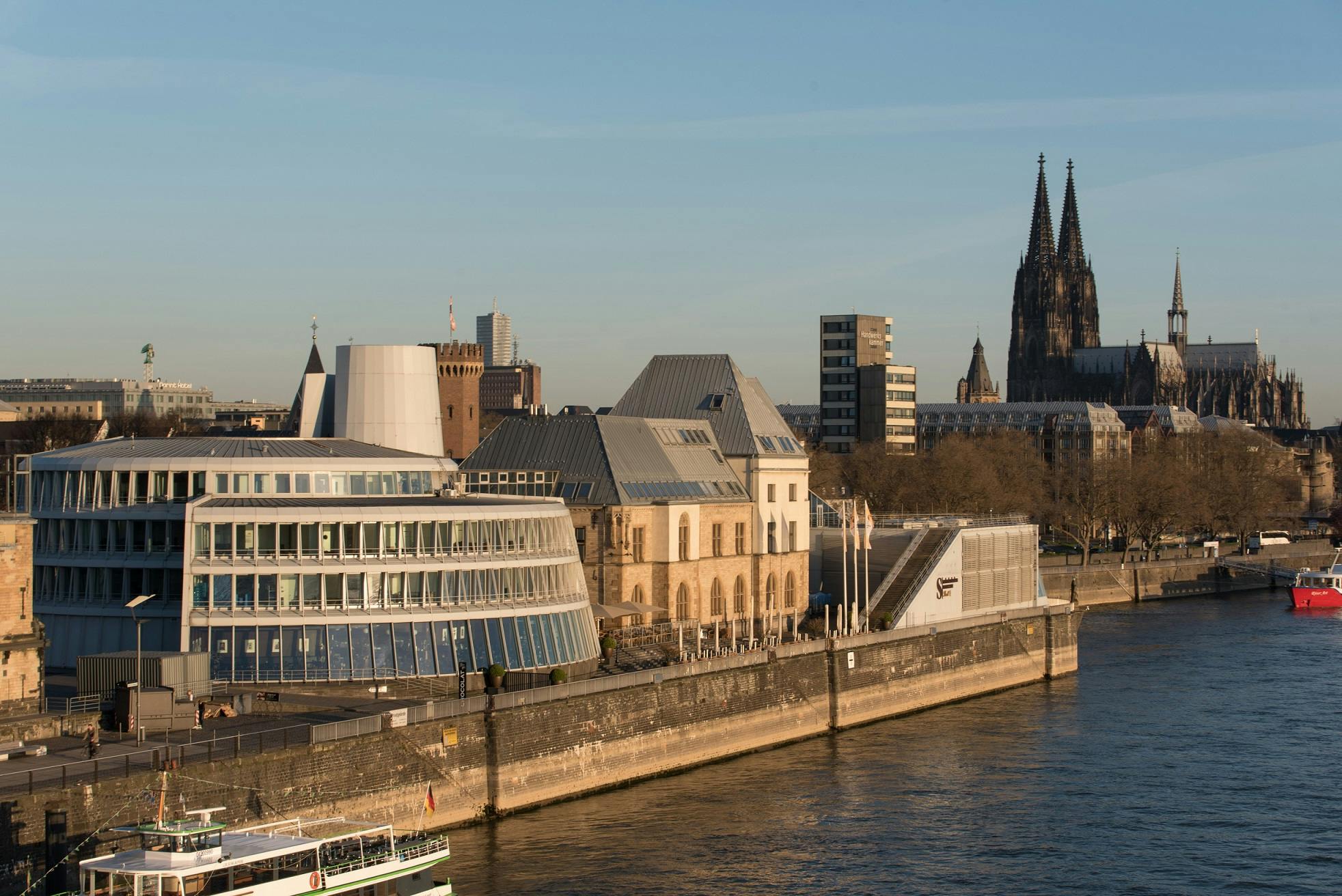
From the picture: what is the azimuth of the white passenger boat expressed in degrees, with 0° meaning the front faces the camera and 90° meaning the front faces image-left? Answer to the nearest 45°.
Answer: approximately 45°
